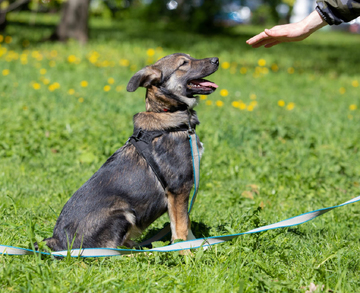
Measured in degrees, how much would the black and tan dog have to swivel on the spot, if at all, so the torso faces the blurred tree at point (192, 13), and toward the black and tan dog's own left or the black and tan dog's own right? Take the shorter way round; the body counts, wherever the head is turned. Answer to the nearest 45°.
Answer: approximately 90° to the black and tan dog's own left

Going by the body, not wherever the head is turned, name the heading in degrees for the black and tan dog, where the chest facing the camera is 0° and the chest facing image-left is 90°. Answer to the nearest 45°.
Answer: approximately 270°

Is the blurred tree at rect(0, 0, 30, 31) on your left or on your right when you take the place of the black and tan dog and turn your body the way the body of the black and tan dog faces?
on your left

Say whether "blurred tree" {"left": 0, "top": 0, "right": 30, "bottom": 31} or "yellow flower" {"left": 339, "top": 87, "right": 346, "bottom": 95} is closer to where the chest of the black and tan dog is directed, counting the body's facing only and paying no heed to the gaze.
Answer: the yellow flower

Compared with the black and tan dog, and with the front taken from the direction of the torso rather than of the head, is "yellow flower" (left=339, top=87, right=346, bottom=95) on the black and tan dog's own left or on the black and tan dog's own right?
on the black and tan dog's own left
